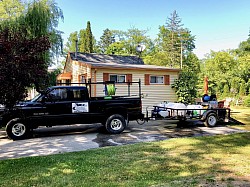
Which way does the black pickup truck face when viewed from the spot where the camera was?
facing to the left of the viewer

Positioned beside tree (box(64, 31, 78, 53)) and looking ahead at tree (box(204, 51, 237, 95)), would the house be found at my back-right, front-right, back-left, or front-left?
front-right

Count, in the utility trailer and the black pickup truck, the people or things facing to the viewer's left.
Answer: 2

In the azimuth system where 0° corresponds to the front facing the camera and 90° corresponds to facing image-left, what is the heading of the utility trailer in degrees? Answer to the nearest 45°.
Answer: approximately 90°

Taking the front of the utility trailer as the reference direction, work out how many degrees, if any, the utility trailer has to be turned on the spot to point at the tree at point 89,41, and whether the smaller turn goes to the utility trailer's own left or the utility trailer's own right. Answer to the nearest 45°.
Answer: approximately 45° to the utility trailer's own right

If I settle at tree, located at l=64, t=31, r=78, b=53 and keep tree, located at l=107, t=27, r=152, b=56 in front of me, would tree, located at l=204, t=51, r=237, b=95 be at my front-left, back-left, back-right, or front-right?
front-right

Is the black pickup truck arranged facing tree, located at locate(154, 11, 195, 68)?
no

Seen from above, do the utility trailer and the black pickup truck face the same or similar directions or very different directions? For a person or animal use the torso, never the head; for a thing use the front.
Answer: same or similar directions

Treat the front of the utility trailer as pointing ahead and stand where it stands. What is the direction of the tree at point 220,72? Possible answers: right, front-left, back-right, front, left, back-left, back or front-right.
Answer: right

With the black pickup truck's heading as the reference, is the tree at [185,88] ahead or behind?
behind

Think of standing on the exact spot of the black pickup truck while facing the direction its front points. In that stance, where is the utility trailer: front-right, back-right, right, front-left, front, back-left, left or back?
back

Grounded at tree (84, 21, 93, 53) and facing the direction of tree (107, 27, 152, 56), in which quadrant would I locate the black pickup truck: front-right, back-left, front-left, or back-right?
back-right

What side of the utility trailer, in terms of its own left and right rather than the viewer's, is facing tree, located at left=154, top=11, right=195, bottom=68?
right
